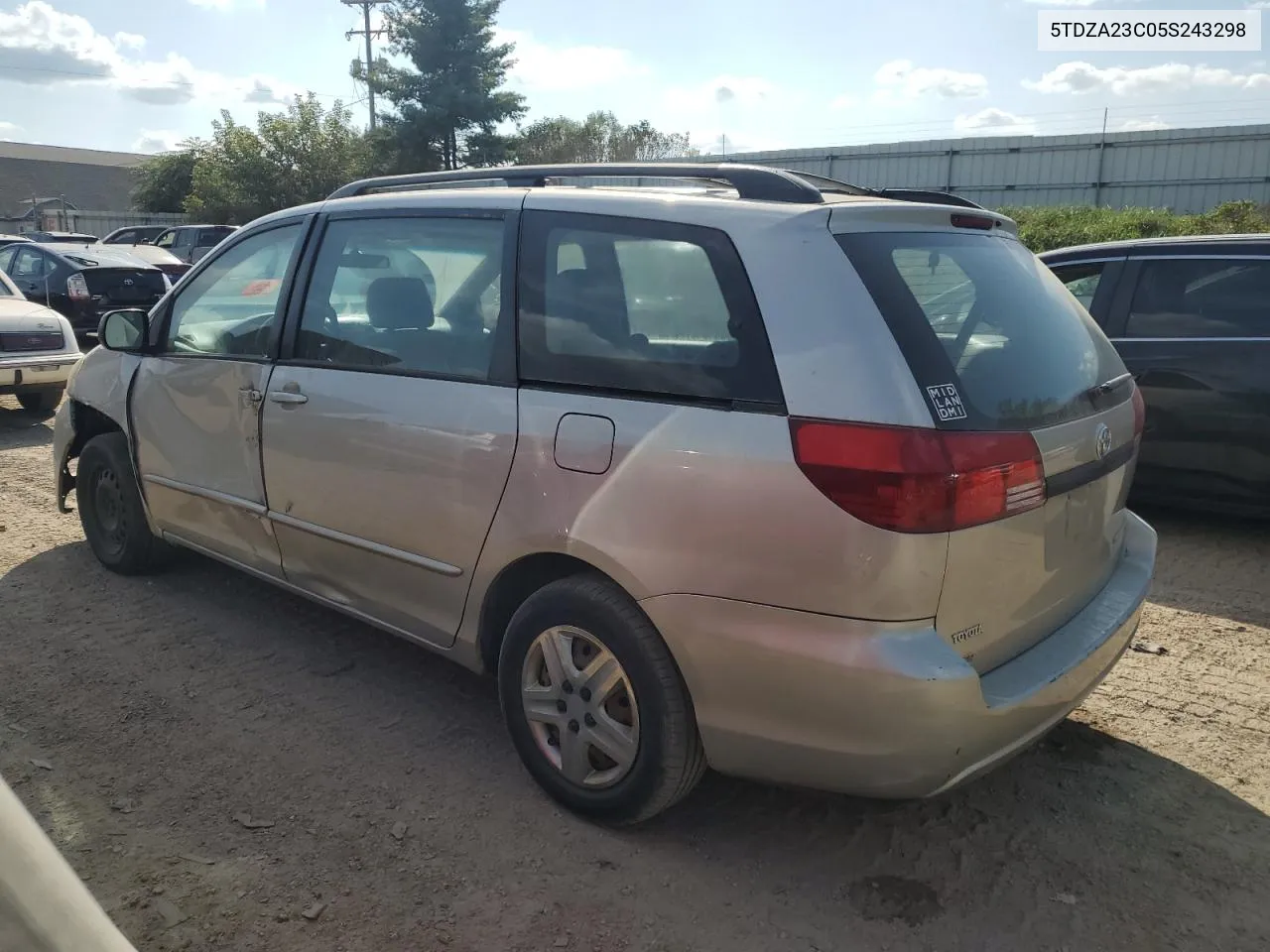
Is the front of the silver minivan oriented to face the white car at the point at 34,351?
yes

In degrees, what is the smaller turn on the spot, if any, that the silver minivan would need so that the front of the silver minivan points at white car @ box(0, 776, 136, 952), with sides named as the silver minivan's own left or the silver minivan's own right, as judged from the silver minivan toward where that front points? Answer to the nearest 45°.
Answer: approximately 90° to the silver minivan's own left

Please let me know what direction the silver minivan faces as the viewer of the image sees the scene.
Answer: facing away from the viewer and to the left of the viewer

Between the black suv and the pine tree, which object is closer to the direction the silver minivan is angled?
the pine tree

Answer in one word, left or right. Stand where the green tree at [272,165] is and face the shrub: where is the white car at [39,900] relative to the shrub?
right

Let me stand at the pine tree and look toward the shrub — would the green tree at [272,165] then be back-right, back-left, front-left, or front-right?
back-right
